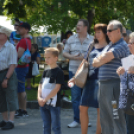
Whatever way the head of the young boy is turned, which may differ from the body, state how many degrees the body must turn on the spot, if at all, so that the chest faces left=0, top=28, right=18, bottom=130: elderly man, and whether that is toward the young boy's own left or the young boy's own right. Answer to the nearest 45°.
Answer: approximately 90° to the young boy's own right

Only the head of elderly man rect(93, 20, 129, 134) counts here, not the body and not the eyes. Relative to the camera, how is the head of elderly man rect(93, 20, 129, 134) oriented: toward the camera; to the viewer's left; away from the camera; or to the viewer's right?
to the viewer's left

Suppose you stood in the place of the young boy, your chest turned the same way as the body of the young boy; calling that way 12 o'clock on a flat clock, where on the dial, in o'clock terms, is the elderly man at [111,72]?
The elderly man is roughly at 8 o'clock from the young boy.

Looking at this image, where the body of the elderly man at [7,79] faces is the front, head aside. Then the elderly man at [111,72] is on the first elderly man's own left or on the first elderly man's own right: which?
on the first elderly man's own left

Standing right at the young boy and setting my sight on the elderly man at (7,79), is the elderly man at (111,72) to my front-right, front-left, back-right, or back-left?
back-right

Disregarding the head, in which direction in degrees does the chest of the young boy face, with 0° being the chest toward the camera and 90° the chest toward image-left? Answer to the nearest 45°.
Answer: approximately 45°

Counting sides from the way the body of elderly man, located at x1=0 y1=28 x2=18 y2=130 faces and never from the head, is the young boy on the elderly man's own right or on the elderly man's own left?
on the elderly man's own left

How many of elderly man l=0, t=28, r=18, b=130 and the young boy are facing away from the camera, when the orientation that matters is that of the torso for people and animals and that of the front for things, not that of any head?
0
